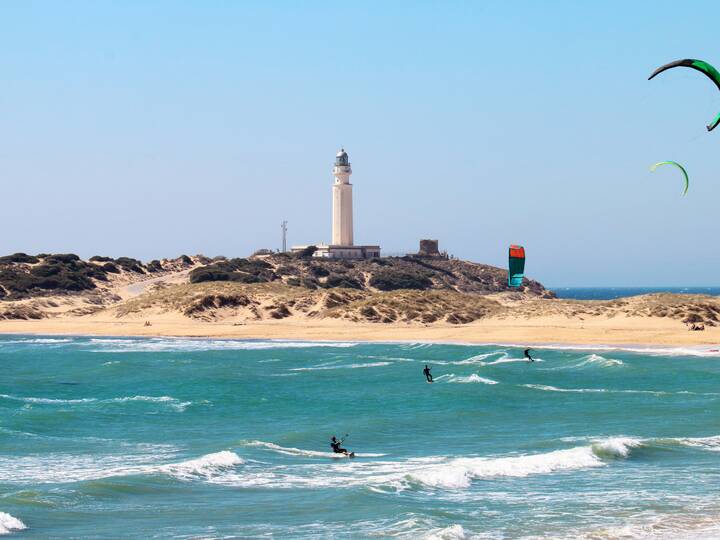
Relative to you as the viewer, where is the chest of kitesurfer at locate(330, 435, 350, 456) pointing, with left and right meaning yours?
facing to the right of the viewer
